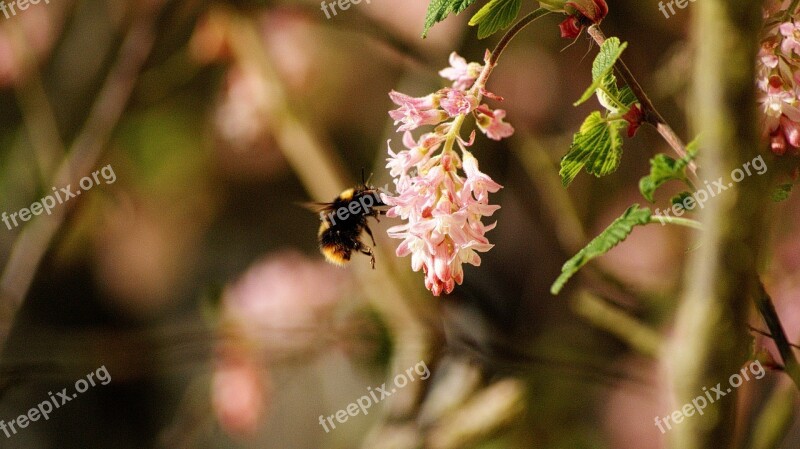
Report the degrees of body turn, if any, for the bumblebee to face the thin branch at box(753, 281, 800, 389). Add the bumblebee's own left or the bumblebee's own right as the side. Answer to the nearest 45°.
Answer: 0° — it already faces it

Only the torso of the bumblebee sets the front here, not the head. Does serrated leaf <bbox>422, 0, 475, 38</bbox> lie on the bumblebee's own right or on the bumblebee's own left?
on the bumblebee's own right

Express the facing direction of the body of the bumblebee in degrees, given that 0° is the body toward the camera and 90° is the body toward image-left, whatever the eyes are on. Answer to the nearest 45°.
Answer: approximately 270°

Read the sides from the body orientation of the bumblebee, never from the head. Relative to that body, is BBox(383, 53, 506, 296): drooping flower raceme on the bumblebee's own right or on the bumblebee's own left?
on the bumblebee's own right
